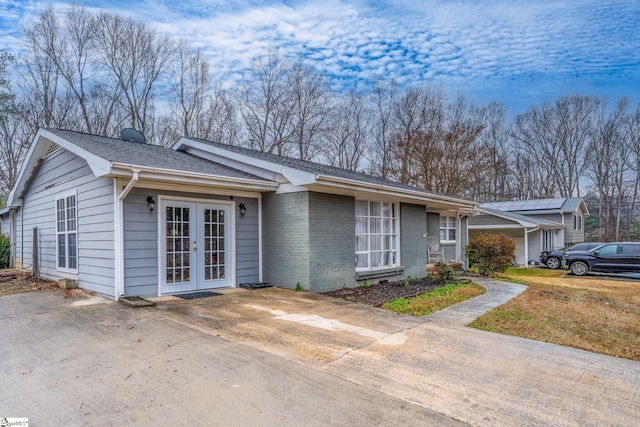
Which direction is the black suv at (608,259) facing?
to the viewer's left

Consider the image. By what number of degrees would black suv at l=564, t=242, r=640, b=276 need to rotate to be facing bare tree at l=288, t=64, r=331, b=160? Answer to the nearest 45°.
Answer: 0° — it already faces it

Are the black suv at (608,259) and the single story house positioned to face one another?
no

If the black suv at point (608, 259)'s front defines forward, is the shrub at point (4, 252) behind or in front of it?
in front

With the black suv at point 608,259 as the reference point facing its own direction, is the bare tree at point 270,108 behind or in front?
in front

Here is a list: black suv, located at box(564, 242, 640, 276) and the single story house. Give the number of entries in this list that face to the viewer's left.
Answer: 1

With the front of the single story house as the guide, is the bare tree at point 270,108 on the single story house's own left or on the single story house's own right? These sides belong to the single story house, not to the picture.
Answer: on the single story house's own left

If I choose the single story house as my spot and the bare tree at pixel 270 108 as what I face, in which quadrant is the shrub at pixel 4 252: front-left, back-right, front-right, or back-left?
front-left

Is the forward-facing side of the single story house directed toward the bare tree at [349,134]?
no

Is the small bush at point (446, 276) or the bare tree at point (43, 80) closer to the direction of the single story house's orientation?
the small bush
